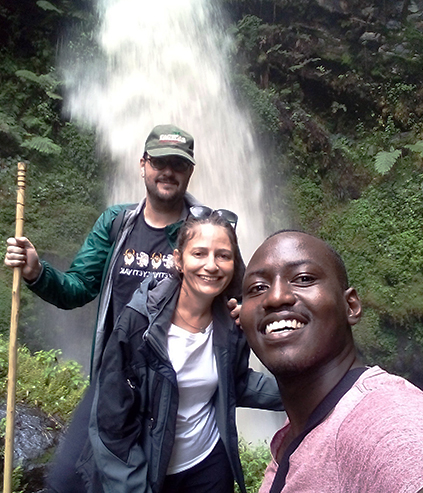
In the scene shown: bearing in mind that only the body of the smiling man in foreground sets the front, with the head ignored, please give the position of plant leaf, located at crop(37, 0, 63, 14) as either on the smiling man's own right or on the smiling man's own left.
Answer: on the smiling man's own right

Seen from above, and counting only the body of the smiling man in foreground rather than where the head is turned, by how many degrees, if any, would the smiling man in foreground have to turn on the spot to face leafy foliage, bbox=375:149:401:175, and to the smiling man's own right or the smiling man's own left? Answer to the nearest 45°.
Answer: approximately 135° to the smiling man's own right

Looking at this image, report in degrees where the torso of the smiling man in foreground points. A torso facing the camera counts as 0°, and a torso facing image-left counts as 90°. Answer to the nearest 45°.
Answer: approximately 45°

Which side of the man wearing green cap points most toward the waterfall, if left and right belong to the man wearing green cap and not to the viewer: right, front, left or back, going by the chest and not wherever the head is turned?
back
